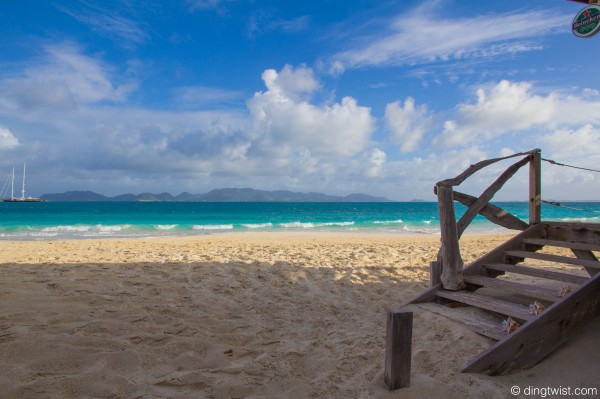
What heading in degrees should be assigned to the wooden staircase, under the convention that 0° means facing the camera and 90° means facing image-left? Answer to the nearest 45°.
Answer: approximately 45°

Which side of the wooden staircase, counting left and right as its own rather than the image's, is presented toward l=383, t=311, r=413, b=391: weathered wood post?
front
